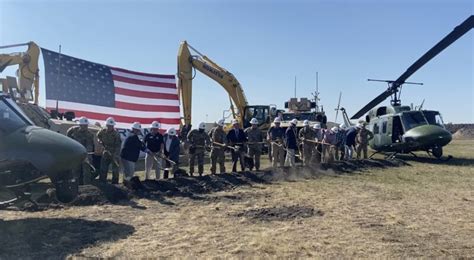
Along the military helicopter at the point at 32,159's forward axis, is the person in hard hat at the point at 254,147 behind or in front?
in front

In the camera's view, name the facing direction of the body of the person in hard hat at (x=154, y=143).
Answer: toward the camera

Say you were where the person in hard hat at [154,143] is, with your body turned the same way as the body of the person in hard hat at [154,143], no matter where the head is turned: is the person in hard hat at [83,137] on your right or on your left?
on your right

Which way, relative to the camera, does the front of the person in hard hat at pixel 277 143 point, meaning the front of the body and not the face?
toward the camera

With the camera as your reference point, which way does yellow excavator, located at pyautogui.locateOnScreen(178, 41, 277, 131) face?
facing to the left of the viewer

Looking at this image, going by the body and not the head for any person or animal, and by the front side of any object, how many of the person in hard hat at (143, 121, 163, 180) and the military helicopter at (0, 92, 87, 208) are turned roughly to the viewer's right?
1

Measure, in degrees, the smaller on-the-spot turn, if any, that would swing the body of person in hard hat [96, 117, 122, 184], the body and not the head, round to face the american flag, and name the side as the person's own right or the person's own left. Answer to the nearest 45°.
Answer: approximately 180°

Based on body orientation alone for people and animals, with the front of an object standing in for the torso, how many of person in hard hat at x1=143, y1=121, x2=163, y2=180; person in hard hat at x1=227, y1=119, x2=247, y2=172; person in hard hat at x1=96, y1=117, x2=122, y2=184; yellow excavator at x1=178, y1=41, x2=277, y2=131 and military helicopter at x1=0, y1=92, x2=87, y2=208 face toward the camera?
3

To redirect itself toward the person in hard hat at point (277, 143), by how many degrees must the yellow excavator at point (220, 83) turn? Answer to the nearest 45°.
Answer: approximately 90° to its left

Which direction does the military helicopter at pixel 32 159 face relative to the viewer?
to the viewer's right

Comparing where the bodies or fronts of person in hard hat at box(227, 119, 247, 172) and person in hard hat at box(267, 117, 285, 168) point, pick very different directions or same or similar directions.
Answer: same or similar directions

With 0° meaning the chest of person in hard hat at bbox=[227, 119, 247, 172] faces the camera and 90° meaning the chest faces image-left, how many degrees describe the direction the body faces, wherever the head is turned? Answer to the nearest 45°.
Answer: approximately 0°

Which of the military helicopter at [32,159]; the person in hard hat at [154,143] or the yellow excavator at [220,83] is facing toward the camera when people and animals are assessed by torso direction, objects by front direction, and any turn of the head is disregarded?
the person in hard hat

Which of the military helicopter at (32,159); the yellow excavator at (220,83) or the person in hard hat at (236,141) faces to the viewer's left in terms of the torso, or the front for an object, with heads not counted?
the yellow excavator

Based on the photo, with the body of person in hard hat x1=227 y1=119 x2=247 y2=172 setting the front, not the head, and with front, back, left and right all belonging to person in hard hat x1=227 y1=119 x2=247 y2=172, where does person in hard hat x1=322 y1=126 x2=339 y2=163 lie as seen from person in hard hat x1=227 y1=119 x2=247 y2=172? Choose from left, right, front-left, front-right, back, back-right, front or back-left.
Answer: back-left
